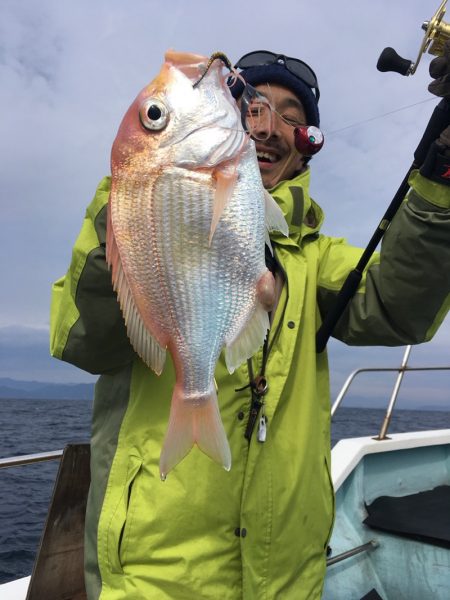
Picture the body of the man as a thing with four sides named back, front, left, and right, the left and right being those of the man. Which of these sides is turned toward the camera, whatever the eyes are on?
front
